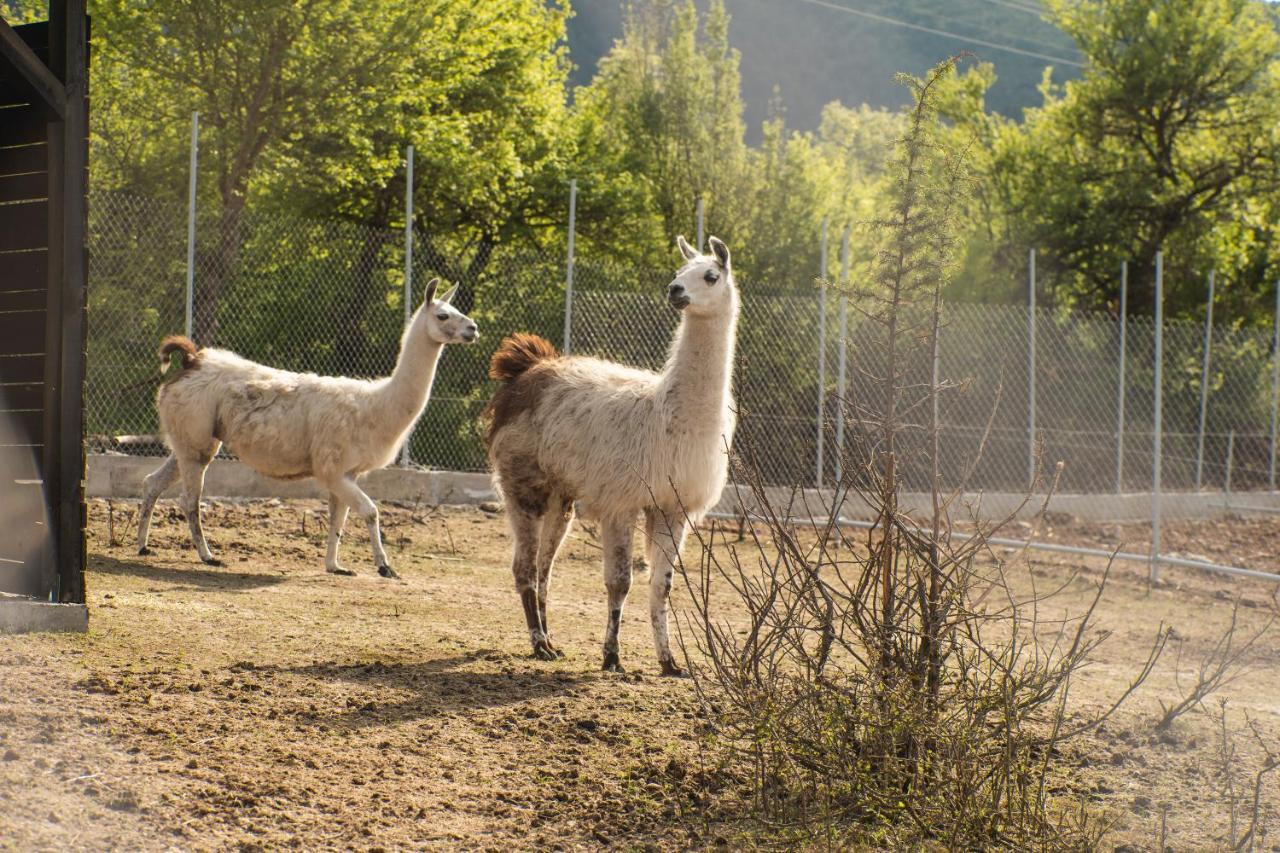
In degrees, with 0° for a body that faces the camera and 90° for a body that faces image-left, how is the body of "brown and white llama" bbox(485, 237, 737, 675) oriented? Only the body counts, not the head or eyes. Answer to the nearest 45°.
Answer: approximately 315°

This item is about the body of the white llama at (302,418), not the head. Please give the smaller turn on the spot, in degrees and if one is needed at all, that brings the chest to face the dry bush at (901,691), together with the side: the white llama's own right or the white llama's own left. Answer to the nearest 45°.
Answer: approximately 90° to the white llama's own right

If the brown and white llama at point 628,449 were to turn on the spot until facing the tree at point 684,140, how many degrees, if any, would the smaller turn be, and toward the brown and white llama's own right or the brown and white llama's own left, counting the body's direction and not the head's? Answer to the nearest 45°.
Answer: approximately 135° to the brown and white llama's own left

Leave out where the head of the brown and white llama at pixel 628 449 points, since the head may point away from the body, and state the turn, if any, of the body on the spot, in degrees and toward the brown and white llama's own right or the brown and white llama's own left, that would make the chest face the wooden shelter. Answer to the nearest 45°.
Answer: approximately 135° to the brown and white llama's own right

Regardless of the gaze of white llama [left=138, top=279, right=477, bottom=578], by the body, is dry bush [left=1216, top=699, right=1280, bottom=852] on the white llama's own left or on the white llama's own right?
on the white llama's own right

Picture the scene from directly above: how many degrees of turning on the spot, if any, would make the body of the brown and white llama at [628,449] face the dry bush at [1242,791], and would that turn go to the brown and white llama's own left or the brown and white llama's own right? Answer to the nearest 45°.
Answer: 0° — it already faces it

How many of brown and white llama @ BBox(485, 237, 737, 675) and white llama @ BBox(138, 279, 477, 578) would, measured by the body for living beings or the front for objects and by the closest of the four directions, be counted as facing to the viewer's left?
0

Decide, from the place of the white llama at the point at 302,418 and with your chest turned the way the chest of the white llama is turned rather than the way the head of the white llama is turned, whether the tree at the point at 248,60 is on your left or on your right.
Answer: on your left

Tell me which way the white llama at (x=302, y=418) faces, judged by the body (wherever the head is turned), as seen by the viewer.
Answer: to the viewer's right

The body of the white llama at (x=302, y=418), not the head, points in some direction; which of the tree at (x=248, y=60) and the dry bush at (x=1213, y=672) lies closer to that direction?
the dry bush

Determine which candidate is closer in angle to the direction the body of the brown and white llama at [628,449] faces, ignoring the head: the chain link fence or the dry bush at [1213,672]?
the dry bush
